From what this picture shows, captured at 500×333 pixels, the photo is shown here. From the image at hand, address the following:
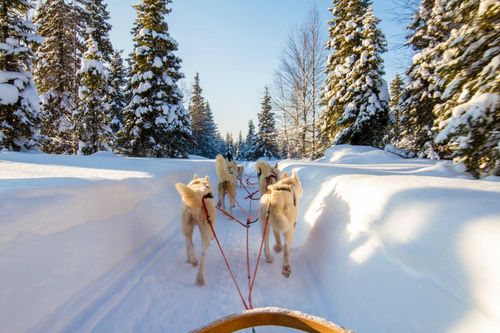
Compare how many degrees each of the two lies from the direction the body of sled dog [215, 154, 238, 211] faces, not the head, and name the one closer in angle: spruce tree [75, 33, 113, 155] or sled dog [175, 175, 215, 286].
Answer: the spruce tree

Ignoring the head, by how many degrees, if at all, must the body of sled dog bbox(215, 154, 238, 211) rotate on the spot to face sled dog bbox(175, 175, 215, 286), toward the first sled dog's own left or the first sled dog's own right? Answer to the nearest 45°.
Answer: approximately 180°

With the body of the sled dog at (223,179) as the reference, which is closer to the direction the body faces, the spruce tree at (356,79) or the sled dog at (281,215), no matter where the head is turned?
the spruce tree

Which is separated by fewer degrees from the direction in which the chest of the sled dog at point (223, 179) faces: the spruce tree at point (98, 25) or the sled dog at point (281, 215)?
the spruce tree

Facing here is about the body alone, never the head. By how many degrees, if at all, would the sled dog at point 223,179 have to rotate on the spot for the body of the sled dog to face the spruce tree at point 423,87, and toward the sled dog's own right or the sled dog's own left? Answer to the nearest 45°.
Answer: approximately 45° to the sled dog's own right

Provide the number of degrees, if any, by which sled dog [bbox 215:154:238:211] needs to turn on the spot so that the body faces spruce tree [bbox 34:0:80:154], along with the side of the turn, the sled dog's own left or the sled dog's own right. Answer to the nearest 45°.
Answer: approximately 45° to the sled dog's own left

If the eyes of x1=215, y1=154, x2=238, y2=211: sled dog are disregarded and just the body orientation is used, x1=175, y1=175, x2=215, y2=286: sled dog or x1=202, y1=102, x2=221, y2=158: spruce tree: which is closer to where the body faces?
the spruce tree

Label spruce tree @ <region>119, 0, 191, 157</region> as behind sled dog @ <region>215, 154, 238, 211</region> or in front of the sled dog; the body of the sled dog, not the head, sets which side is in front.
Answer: in front

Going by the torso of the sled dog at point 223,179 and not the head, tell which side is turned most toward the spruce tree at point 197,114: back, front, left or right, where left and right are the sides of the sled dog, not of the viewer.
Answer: front

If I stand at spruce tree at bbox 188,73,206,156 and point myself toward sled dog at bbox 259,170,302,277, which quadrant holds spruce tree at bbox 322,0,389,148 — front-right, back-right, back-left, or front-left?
front-left

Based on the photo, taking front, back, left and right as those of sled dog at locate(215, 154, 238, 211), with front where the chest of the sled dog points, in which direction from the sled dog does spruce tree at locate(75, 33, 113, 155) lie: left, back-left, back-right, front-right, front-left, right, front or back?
front-left

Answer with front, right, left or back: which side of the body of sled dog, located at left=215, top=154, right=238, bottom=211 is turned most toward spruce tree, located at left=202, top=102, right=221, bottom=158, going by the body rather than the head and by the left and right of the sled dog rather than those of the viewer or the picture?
front

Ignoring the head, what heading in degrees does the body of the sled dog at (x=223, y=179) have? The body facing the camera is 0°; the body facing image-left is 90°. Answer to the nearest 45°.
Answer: approximately 180°

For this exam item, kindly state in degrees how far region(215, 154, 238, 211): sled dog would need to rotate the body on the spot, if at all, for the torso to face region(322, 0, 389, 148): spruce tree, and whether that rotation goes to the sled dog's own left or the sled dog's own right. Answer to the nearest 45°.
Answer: approximately 45° to the sled dog's own right

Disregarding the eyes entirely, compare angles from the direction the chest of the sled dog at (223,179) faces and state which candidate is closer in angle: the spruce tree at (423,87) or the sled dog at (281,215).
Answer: the spruce tree
